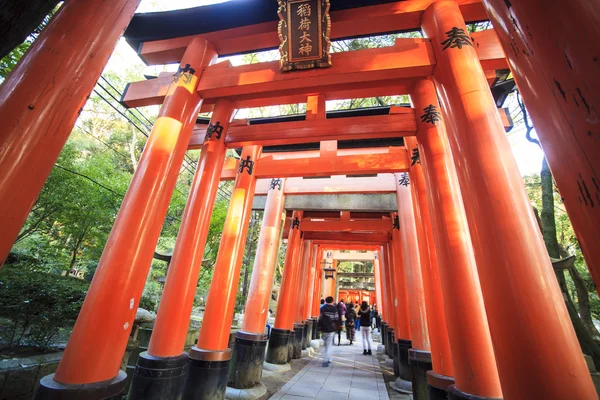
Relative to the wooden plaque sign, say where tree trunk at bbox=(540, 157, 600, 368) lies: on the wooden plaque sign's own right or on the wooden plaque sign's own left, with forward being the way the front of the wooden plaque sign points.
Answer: on the wooden plaque sign's own left

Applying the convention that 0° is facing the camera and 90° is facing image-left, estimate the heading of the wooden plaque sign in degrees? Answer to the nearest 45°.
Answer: approximately 0°

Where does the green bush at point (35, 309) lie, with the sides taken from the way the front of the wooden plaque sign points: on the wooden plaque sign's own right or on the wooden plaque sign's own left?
on the wooden plaque sign's own right

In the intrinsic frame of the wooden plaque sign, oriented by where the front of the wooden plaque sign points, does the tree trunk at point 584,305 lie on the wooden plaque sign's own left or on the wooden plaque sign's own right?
on the wooden plaque sign's own left

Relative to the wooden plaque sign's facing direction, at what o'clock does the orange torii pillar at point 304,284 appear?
The orange torii pillar is roughly at 6 o'clock from the wooden plaque sign.

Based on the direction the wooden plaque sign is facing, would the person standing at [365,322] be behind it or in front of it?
behind

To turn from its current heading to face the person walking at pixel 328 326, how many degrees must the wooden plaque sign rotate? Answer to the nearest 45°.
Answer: approximately 180°
